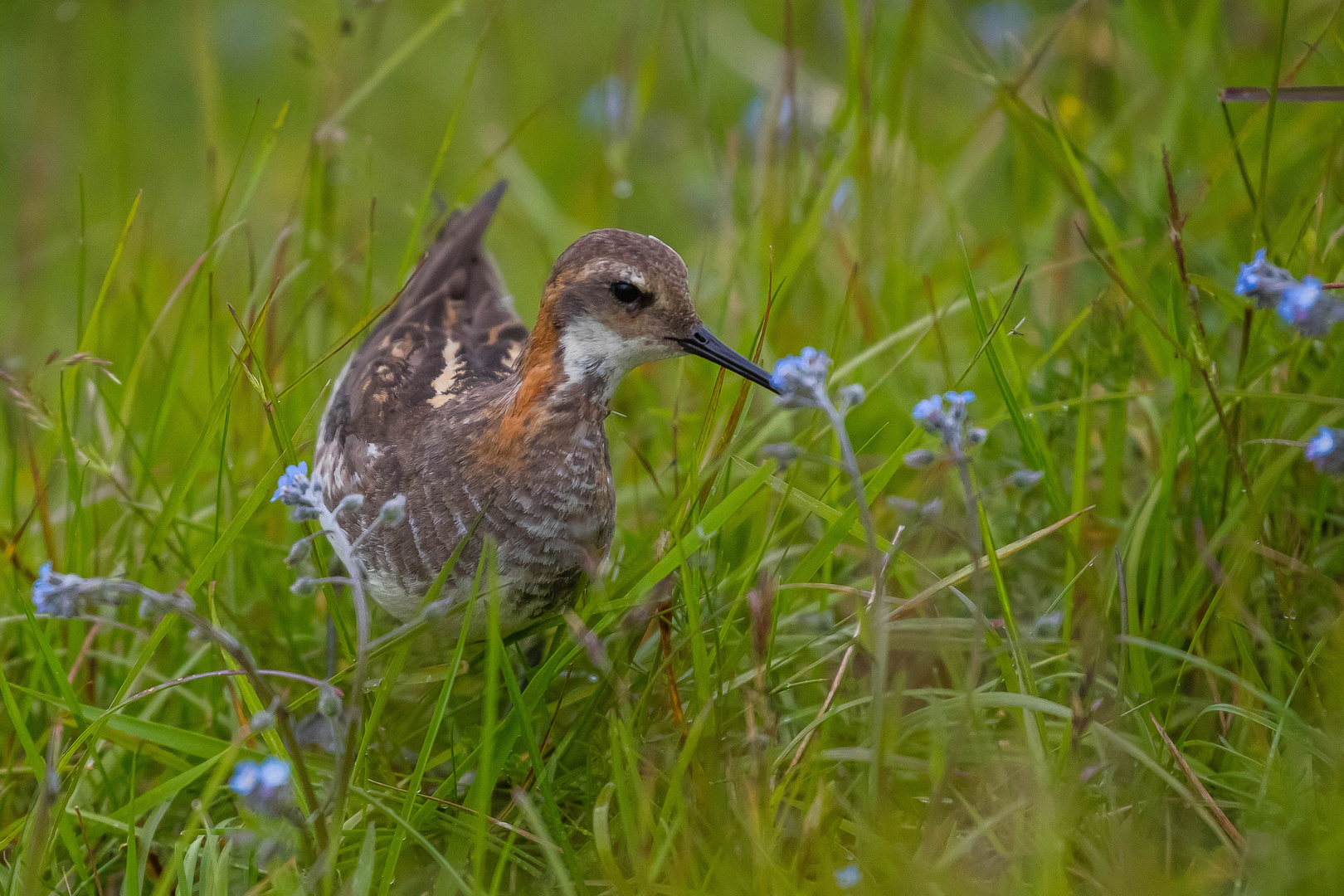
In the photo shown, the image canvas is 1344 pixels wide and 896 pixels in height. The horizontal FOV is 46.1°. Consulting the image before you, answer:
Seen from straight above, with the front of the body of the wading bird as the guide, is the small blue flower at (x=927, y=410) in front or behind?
in front

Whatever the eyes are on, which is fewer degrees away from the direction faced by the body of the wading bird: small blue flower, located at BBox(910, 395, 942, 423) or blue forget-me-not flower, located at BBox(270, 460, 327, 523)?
the small blue flower

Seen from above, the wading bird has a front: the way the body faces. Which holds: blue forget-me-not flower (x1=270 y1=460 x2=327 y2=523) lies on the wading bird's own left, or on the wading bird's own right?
on the wading bird's own right

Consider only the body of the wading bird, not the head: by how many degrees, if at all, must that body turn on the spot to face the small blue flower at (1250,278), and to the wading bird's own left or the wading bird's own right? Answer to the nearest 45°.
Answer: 0° — it already faces it

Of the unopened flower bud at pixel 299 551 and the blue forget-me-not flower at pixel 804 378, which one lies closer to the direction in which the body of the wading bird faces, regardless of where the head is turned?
the blue forget-me-not flower

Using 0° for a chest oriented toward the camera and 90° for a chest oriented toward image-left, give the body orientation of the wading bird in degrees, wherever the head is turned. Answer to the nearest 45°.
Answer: approximately 315°

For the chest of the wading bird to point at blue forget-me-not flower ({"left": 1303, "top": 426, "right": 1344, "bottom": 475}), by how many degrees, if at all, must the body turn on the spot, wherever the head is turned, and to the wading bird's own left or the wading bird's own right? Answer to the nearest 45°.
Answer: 0° — it already faces it

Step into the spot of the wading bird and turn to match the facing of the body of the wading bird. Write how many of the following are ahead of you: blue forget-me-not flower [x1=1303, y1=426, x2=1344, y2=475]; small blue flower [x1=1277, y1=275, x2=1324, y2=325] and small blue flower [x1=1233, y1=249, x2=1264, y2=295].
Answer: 3
